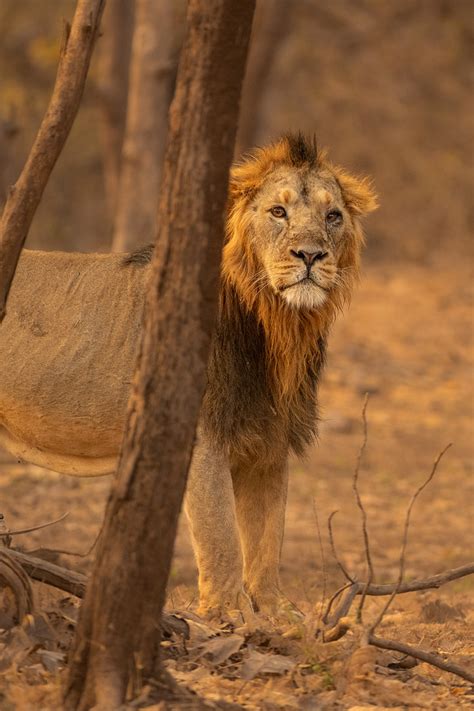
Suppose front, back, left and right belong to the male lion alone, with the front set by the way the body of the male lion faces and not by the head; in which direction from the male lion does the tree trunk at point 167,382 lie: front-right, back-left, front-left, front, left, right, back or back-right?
right

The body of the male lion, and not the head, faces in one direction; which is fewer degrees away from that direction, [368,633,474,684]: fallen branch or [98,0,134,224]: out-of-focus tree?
the fallen branch

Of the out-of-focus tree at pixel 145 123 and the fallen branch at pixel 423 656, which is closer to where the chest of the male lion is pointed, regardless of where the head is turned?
the fallen branch

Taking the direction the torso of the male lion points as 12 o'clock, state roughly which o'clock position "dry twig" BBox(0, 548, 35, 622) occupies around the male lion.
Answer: The dry twig is roughly at 4 o'clock from the male lion.

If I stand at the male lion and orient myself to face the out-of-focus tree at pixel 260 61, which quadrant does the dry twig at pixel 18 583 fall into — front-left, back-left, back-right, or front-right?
back-left

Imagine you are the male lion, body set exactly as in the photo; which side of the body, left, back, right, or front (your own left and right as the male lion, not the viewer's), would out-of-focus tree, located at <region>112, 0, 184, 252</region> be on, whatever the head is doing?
left

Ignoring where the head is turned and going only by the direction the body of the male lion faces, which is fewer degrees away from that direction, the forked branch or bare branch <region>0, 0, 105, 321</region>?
the forked branch

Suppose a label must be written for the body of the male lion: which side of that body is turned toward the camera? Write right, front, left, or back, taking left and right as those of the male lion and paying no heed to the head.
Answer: right
